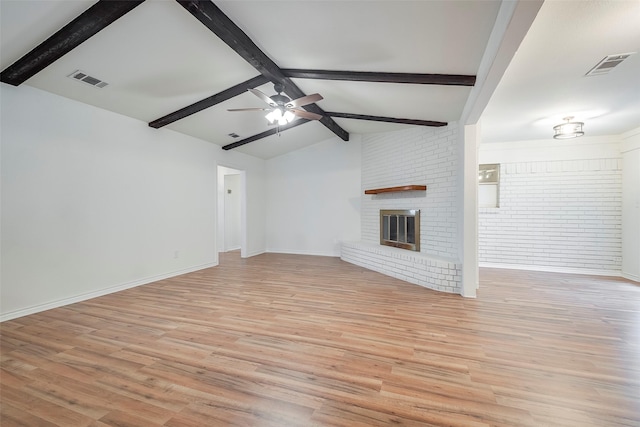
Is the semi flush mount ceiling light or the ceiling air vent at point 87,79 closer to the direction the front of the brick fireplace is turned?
the ceiling air vent

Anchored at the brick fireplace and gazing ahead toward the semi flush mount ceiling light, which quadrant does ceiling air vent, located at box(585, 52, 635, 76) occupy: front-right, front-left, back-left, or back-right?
front-right

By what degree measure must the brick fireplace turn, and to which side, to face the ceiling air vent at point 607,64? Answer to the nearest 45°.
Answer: approximately 90° to its left

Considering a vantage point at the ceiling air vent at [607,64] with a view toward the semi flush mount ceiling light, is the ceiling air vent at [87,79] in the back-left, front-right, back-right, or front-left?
back-left

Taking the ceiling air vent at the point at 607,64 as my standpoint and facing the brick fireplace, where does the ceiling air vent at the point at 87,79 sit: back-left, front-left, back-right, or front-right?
front-left

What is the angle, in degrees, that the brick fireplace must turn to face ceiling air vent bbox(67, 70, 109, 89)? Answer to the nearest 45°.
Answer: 0° — it already faces it

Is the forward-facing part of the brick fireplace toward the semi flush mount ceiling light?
no

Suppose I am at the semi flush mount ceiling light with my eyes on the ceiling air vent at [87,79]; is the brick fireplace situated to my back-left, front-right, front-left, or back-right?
front-right
